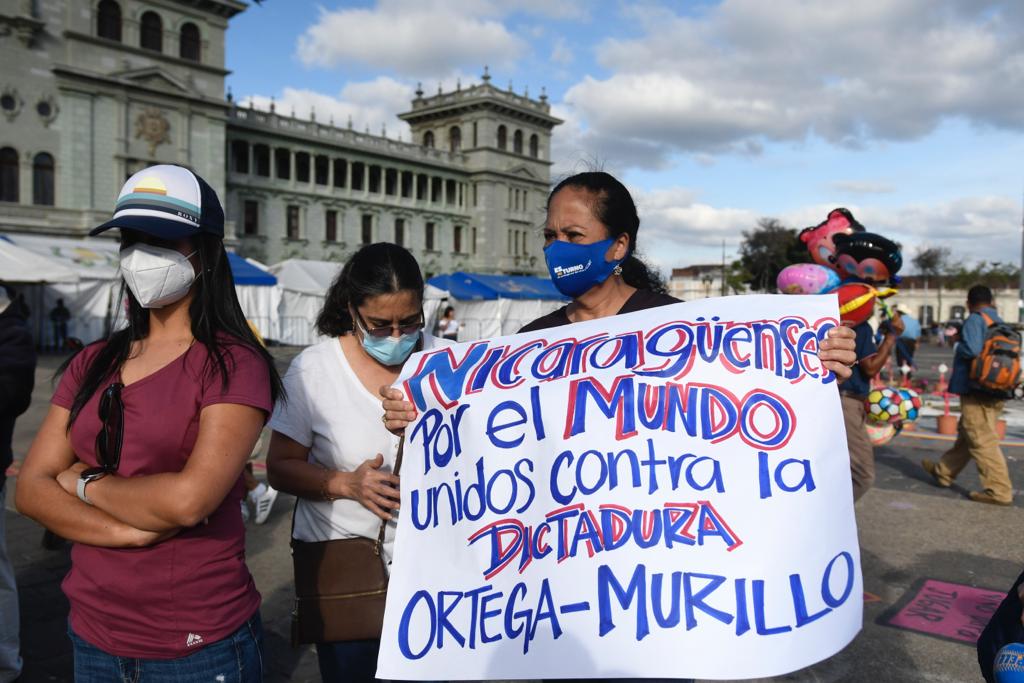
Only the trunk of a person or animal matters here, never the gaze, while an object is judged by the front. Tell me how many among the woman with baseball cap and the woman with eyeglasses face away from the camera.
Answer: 0

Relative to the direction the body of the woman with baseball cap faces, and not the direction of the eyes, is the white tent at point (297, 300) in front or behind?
behind

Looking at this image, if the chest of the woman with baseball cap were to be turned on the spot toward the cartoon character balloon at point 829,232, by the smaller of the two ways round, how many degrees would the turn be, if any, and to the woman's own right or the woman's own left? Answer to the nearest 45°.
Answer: approximately 180°

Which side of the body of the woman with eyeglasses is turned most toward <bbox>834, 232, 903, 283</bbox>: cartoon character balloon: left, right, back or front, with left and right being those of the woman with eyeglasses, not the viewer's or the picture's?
left

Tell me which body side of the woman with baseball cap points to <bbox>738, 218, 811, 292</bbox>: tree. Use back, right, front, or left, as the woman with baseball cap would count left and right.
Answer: back

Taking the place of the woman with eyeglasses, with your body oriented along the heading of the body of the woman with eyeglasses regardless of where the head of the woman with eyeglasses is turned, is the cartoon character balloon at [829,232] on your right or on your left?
on your left

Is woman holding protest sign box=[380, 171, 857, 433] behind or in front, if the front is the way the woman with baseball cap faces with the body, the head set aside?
behind

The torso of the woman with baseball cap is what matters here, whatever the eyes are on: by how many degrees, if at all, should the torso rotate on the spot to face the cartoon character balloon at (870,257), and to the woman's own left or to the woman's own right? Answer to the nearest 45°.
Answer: approximately 180°

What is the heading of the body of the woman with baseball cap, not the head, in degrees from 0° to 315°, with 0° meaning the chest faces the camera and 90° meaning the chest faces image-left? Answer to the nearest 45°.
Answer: approximately 45°

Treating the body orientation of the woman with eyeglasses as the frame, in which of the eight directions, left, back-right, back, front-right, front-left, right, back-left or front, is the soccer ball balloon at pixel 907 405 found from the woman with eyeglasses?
left

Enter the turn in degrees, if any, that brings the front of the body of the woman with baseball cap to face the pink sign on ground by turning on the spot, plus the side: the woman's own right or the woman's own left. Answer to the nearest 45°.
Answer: approximately 135° to the woman's own left

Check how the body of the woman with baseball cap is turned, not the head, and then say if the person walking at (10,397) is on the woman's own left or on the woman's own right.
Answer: on the woman's own right
